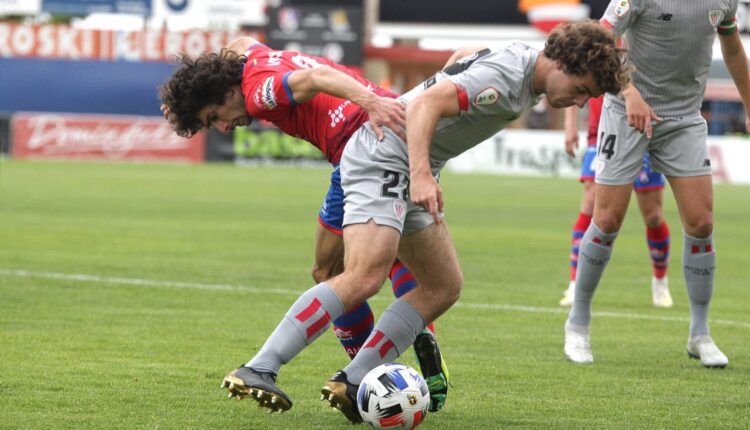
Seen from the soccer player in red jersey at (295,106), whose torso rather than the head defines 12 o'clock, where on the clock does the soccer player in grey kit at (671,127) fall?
The soccer player in grey kit is roughly at 5 o'clock from the soccer player in red jersey.

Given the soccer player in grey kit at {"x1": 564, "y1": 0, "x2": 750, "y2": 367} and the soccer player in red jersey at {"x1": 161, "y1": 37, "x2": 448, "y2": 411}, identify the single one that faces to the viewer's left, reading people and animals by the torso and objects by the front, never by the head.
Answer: the soccer player in red jersey

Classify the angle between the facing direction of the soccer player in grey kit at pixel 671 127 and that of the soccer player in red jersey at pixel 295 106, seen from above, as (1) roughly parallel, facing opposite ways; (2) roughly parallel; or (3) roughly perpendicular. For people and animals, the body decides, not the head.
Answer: roughly perpendicular

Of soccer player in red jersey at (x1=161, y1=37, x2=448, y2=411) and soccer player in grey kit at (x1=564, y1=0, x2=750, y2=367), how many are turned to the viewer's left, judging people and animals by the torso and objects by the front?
1

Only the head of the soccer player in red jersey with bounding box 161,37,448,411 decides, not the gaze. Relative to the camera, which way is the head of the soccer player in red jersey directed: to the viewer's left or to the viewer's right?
to the viewer's left

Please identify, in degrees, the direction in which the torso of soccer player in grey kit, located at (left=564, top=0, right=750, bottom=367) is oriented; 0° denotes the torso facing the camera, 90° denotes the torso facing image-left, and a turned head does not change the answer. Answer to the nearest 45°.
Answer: approximately 0°

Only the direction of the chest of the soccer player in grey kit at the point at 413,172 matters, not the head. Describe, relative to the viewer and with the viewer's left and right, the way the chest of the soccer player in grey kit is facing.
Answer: facing to the right of the viewer

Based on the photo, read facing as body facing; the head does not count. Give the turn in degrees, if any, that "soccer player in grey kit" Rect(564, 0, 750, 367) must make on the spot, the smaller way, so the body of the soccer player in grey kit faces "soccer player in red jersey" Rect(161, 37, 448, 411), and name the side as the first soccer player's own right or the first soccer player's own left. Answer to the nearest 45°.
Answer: approximately 45° to the first soccer player's own right

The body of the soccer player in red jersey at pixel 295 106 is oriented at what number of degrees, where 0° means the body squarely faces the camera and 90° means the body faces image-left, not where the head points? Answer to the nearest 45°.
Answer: approximately 90°
